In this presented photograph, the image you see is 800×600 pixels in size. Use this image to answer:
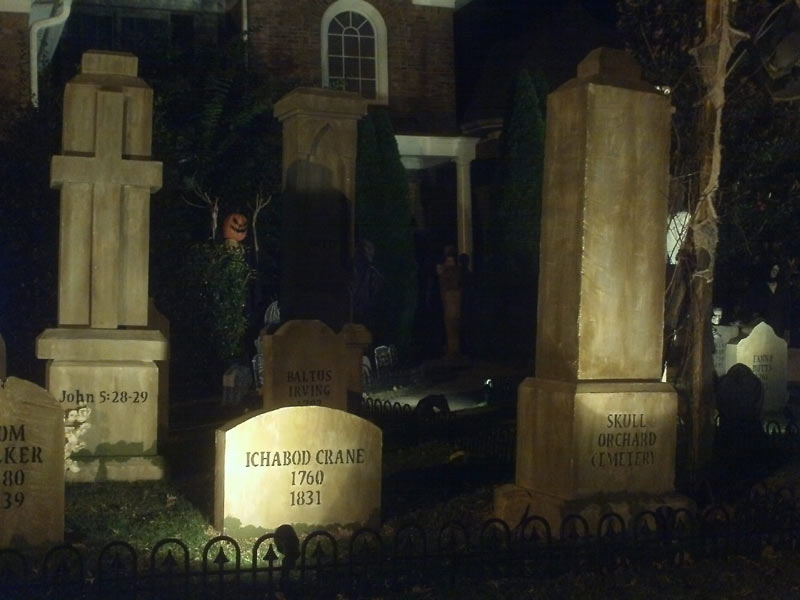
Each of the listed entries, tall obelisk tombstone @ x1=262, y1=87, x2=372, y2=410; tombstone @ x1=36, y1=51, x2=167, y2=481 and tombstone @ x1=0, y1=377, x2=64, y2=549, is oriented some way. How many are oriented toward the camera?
3

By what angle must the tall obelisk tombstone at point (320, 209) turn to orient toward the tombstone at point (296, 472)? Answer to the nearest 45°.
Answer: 0° — it already faces it

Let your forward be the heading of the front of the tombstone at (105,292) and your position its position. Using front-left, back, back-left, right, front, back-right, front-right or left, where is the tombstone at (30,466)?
front

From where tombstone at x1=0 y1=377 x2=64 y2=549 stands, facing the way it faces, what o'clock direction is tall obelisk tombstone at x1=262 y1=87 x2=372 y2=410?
The tall obelisk tombstone is roughly at 7 o'clock from the tombstone.

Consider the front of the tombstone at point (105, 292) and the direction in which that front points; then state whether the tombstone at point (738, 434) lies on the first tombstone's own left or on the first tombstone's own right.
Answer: on the first tombstone's own left

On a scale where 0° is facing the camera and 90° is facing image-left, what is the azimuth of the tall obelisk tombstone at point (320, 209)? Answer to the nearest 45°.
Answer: approximately 0°

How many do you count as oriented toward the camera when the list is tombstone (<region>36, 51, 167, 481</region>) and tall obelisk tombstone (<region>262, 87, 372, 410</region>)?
2

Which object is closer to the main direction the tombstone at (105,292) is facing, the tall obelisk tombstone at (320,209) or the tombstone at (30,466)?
the tombstone

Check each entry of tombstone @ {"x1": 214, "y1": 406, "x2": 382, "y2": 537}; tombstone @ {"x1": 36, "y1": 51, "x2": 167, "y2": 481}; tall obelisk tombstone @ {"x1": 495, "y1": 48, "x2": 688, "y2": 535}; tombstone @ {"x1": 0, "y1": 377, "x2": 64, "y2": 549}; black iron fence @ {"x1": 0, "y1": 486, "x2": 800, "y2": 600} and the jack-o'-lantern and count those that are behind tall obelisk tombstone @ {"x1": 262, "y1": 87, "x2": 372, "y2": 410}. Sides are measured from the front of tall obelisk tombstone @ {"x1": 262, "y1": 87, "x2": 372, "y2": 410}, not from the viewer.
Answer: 1

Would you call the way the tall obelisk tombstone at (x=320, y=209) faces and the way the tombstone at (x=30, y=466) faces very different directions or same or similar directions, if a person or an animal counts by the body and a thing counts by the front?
same or similar directions

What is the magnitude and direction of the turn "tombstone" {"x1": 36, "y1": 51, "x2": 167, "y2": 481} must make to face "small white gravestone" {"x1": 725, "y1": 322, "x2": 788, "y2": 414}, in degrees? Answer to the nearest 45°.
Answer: approximately 135° to its left

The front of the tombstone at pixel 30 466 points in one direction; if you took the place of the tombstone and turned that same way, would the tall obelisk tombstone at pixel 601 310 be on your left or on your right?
on your left

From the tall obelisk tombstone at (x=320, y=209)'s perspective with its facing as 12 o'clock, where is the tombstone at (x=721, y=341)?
The tombstone is roughly at 8 o'clock from the tall obelisk tombstone.

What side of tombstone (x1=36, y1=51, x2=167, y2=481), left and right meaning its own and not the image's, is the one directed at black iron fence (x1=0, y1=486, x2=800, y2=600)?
front

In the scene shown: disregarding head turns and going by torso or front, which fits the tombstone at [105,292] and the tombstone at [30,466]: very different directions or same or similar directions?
same or similar directions

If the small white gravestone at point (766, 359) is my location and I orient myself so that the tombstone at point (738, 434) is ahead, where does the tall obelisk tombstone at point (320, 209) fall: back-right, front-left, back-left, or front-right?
front-right

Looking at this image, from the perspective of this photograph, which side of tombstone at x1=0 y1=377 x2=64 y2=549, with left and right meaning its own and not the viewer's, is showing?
front

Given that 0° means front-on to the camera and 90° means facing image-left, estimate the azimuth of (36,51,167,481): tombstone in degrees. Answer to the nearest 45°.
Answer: approximately 0°

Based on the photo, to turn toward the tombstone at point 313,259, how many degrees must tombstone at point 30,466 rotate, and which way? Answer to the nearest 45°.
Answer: approximately 135° to its left

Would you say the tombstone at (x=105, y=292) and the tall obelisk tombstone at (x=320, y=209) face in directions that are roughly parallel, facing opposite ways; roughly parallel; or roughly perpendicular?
roughly parallel

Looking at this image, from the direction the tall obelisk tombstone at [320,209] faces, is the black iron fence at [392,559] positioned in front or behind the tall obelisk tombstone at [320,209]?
in front
